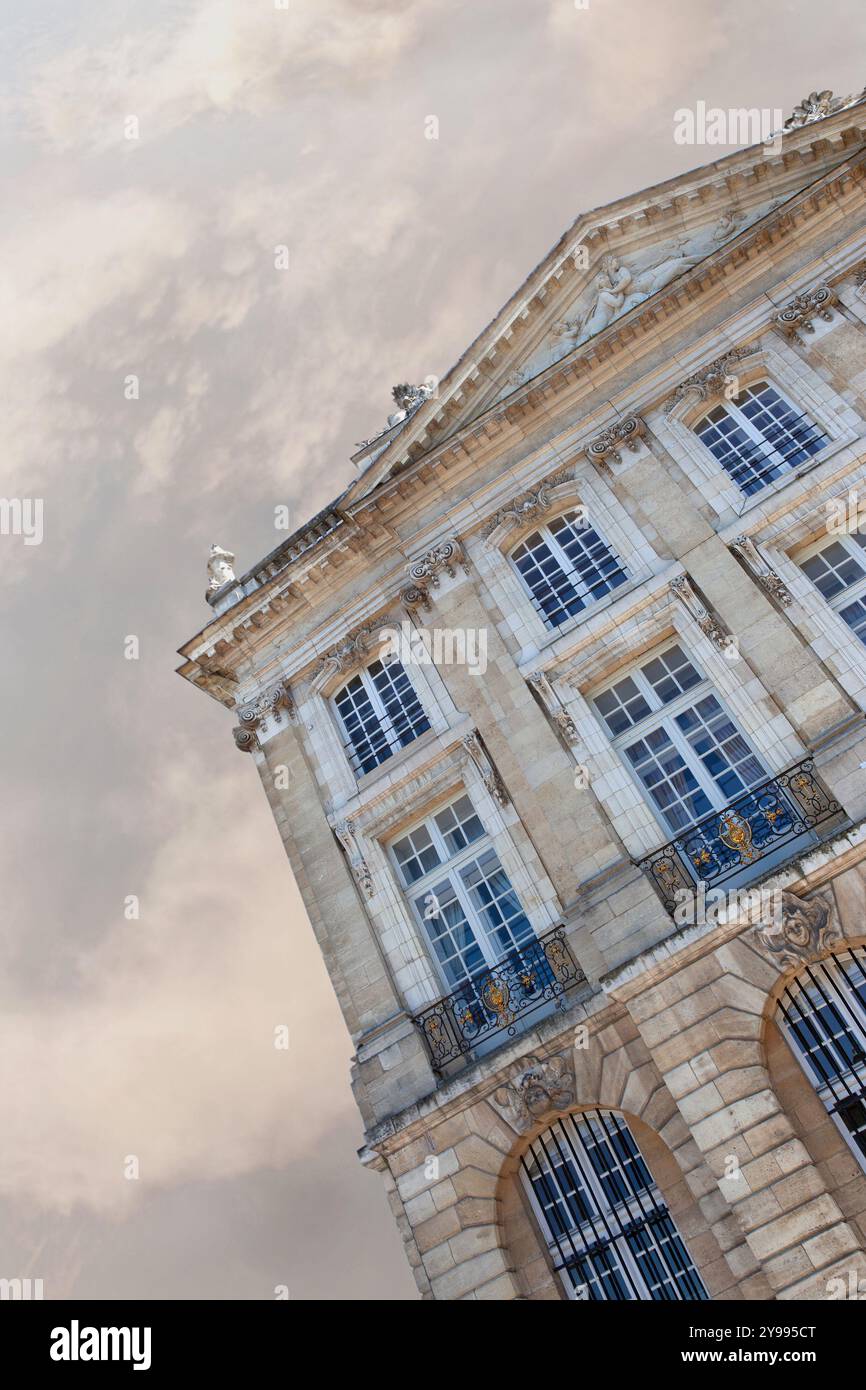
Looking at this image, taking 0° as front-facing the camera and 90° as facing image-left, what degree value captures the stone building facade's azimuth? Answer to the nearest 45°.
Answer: approximately 0°
